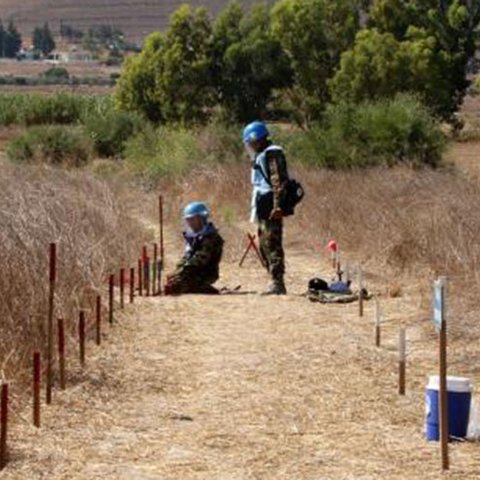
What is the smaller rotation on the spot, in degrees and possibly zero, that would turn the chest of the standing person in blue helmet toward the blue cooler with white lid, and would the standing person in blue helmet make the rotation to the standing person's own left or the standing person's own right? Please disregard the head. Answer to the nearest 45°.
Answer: approximately 90° to the standing person's own left

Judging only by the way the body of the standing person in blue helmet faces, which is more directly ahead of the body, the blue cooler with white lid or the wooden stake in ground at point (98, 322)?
the wooden stake in ground

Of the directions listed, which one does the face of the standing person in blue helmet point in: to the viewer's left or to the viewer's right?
to the viewer's left

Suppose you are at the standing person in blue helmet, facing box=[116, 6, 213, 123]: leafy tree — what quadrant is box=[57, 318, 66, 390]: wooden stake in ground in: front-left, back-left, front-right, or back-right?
back-left

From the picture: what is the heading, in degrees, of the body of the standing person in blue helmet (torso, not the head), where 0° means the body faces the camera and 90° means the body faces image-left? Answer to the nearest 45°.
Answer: approximately 90°

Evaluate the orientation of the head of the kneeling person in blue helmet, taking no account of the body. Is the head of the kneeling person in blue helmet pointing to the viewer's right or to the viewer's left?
to the viewer's left

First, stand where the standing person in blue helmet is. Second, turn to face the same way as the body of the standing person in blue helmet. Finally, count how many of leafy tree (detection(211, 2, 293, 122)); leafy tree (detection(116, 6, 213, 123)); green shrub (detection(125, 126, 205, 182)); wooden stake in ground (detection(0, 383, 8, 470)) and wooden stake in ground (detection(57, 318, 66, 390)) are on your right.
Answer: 3

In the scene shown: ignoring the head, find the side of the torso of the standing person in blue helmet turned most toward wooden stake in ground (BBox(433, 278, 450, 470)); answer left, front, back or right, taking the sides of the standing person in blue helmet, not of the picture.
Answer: left

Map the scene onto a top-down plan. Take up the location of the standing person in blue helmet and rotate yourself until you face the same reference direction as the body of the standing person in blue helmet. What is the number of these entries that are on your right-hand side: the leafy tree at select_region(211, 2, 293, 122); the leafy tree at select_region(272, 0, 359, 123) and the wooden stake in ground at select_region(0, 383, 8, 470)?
2

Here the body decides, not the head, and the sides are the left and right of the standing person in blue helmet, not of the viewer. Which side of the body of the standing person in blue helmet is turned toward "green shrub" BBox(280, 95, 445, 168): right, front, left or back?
right

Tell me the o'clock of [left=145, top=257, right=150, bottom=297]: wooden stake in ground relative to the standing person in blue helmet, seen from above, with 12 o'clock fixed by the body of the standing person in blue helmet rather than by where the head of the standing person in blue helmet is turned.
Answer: The wooden stake in ground is roughly at 12 o'clock from the standing person in blue helmet.

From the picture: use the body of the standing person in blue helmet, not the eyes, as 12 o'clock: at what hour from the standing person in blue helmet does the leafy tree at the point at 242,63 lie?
The leafy tree is roughly at 3 o'clock from the standing person in blue helmet.

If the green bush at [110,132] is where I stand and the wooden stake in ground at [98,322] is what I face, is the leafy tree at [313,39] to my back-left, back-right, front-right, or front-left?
back-left

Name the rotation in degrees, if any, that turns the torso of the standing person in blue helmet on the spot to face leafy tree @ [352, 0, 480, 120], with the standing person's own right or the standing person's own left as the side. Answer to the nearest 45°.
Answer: approximately 90° to the standing person's own right
